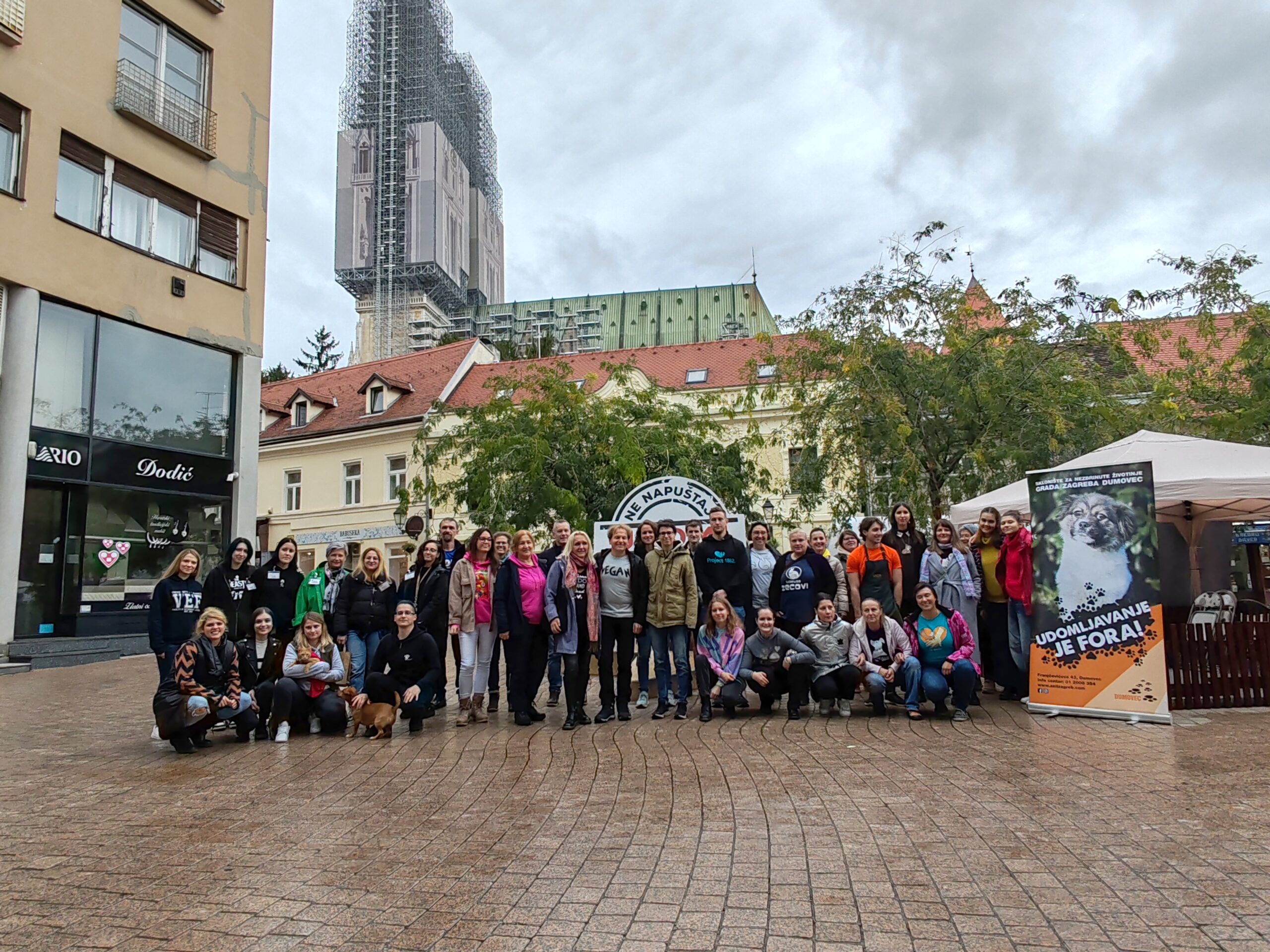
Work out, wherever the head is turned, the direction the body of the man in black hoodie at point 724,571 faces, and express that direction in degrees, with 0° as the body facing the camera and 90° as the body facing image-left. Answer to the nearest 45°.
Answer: approximately 0°

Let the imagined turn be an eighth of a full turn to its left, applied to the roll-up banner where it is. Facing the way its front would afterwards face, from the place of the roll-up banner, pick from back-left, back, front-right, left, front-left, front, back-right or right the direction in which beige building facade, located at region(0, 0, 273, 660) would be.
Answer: back-right

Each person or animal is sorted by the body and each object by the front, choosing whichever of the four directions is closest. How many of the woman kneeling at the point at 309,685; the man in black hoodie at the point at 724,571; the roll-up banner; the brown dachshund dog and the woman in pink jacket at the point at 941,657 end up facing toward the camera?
4

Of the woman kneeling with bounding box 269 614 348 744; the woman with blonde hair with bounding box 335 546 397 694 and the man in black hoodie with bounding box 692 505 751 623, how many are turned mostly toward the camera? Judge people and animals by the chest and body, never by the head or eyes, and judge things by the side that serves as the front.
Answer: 3

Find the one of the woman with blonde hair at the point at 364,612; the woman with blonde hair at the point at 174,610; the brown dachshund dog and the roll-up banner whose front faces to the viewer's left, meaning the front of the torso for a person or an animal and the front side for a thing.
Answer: the brown dachshund dog

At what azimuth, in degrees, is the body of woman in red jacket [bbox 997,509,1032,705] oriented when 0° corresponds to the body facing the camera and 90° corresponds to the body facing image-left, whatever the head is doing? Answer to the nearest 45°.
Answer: approximately 45°

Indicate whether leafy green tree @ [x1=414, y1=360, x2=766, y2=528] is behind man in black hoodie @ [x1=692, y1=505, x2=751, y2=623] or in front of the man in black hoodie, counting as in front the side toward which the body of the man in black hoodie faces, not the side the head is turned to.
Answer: behind

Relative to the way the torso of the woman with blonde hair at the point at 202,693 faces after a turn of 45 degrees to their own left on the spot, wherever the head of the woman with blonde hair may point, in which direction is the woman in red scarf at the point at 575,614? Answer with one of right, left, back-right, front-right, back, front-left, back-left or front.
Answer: front

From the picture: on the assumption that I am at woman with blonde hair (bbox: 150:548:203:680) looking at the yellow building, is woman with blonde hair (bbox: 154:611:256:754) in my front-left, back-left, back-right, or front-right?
back-right
